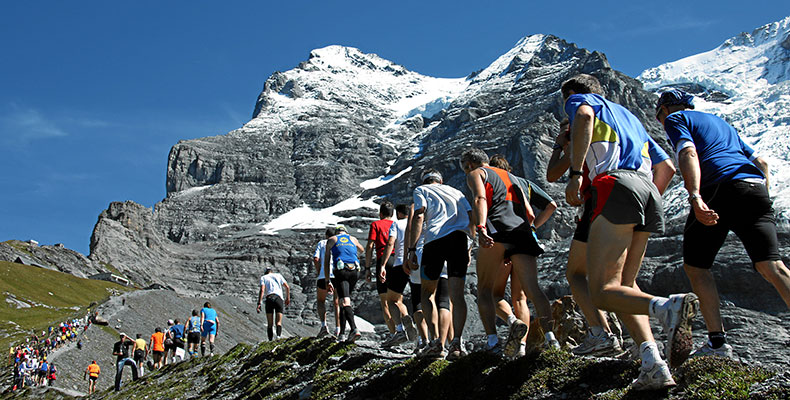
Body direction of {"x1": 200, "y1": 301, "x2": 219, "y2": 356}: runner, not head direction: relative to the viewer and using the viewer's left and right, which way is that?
facing away from the viewer

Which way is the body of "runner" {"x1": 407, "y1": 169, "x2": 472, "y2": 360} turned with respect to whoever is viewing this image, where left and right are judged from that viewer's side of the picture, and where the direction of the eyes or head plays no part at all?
facing away from the viewer

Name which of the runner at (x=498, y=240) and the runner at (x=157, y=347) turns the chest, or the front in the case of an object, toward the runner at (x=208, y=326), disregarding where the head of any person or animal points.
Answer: the runner at (x=498, y=240)

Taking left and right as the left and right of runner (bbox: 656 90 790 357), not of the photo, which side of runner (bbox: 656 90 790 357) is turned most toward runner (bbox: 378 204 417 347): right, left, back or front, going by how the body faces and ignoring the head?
front

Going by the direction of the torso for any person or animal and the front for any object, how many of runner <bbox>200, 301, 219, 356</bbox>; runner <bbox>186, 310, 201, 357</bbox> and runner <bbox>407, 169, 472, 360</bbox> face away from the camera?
3

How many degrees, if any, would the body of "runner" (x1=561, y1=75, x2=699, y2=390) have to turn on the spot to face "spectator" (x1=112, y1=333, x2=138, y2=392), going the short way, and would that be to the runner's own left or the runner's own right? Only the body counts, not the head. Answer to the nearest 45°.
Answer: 0° — they already face them

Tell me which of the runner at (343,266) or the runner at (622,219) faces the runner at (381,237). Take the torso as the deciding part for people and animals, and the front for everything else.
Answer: the runner at (622,219)

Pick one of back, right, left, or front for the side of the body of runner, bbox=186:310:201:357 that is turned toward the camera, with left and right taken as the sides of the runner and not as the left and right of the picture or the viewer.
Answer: back

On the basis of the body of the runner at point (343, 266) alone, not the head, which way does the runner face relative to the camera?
away from the camera

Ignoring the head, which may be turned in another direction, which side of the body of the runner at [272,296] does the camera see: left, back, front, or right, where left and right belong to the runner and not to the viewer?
back

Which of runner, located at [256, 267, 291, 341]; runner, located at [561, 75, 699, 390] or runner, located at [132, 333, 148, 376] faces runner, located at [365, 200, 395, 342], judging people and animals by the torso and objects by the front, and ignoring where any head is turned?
runner, located at [561, 75, 699, 390]
